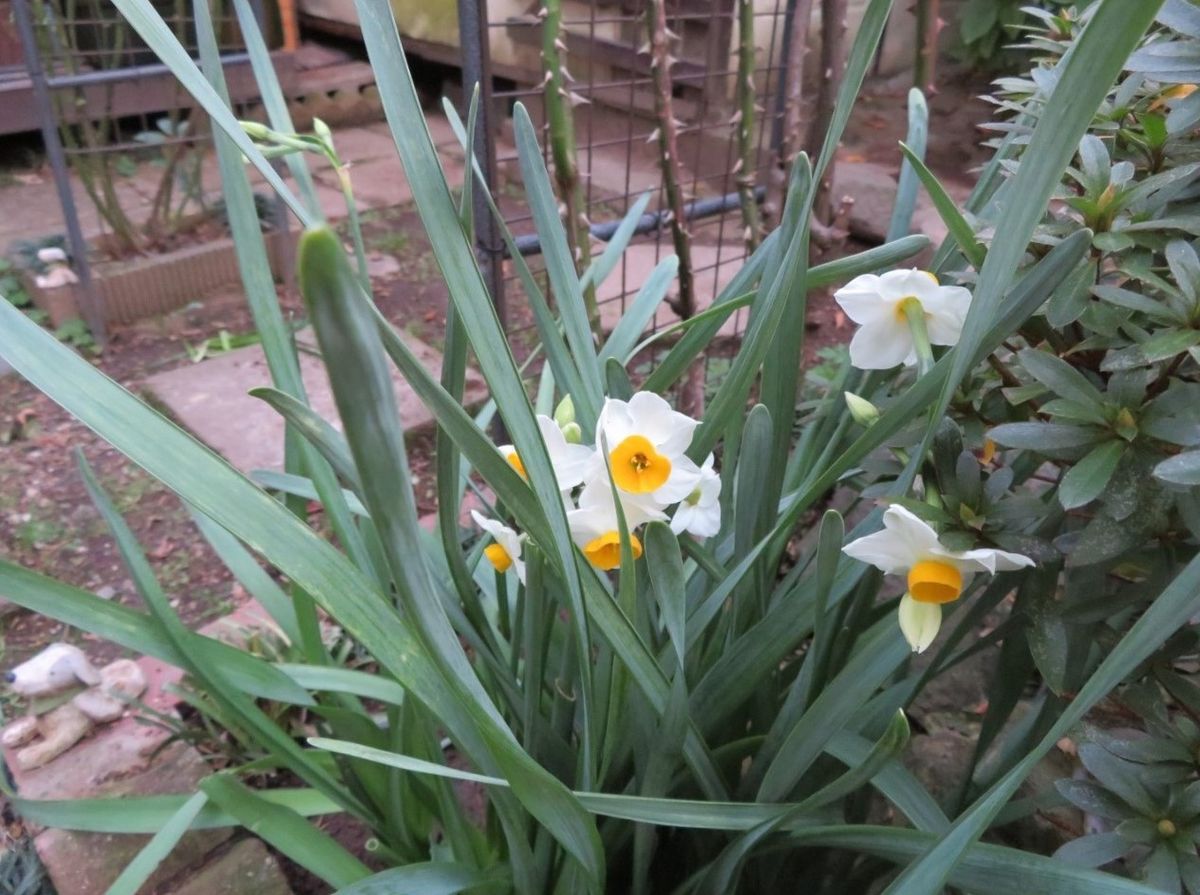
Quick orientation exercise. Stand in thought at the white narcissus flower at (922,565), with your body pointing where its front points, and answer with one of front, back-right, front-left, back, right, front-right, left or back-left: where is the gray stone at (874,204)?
back

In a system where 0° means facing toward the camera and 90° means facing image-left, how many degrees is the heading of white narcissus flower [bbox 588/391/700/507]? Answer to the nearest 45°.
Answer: approximately 0°

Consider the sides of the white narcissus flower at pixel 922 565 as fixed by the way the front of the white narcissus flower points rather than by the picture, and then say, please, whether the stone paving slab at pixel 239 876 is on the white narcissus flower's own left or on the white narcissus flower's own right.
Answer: on the white narcissus flower's own right

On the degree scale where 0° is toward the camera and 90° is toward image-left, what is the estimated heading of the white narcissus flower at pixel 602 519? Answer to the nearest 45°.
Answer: approximately 0°

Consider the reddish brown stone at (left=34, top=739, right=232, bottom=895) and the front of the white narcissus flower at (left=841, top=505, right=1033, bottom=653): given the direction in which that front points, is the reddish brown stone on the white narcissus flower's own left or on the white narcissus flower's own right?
on the white narcissus flower's own right

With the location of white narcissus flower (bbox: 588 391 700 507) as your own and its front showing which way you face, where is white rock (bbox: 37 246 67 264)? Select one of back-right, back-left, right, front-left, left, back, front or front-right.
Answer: back-right

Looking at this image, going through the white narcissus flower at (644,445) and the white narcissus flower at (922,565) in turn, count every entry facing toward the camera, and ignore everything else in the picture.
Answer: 2

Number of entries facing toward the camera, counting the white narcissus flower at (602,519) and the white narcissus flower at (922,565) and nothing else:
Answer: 2

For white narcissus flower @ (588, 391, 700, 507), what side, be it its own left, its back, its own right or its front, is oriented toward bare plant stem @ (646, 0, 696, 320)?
back

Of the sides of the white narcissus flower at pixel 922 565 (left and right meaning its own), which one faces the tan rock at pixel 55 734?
right
